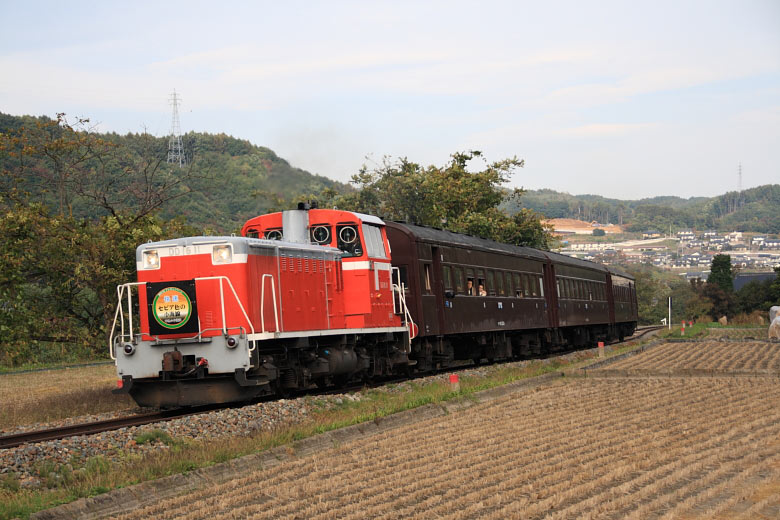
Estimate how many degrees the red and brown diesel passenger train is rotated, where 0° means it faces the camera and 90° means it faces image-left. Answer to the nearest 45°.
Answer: approximately 45°

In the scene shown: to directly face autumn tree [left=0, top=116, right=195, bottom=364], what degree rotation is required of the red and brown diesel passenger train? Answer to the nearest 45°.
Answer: approximately 90° to its right
